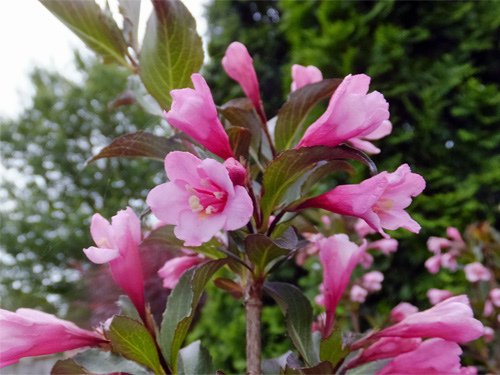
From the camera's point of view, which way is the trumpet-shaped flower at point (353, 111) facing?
to the viewer's right

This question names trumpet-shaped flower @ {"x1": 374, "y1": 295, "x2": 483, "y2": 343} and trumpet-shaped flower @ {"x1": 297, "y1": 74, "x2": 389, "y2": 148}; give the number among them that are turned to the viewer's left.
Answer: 0

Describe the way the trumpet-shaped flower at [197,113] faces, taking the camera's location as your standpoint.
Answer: facing to the left of the viewer

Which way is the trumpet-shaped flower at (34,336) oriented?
to the viewer's left

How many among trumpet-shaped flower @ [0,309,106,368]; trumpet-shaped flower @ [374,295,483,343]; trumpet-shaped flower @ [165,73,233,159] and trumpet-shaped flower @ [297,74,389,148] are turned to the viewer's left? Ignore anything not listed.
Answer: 2

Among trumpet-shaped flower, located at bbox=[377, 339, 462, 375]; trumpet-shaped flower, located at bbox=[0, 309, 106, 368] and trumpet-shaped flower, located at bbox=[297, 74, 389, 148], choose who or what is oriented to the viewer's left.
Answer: trumpet-shaped flower, located at bbox=[0, 309, 106, 368]

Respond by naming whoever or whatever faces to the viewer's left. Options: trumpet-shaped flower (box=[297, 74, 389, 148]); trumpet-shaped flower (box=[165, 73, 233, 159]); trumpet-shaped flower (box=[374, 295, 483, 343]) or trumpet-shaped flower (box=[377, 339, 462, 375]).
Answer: trumpet-shaped flower (box=[165, 73, 233, 159])

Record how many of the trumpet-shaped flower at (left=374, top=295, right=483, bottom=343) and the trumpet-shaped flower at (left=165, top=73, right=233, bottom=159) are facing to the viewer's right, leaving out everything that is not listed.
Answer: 1
